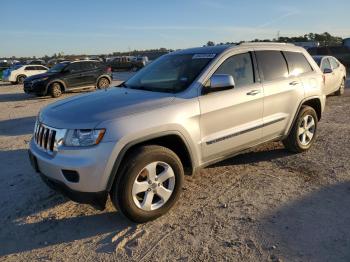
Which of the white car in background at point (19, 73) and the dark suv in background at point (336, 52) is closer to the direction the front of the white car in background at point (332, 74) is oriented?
the white car in background

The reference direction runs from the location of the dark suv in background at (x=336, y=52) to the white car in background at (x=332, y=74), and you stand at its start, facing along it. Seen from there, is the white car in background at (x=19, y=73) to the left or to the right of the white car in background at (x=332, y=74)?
right

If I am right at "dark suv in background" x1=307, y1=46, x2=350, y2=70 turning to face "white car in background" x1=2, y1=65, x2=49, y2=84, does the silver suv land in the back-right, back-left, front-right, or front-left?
front-left

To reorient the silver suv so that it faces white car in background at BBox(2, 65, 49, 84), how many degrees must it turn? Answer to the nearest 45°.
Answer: approximately 90° to its right

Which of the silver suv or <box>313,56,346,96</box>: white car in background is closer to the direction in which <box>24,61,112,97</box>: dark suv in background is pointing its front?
the silver suv

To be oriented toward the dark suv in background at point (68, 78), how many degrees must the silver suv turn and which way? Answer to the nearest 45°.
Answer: approximately 135° to its right

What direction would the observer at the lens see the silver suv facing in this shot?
facing the viewer and to the left of the viewer

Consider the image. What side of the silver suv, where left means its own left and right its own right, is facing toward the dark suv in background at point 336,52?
back

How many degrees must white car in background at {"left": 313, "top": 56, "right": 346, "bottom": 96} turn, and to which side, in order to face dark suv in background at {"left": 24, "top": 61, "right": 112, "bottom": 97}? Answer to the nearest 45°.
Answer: approximately 45° to its right

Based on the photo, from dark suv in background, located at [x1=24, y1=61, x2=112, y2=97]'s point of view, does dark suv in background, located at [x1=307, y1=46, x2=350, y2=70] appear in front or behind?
behind

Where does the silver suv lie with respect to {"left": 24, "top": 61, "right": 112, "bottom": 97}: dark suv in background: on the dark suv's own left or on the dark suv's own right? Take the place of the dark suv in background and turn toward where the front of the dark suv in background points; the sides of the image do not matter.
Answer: on the dark suv's own left

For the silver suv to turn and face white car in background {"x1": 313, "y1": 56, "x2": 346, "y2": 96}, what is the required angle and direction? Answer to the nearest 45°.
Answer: approximately 180°

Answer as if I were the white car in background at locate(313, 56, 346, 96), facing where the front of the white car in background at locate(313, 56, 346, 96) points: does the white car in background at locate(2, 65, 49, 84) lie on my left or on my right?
on my right

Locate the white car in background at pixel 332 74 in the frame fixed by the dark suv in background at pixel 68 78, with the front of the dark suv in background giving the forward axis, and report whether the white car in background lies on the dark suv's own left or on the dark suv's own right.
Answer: on the dark suv's own left
